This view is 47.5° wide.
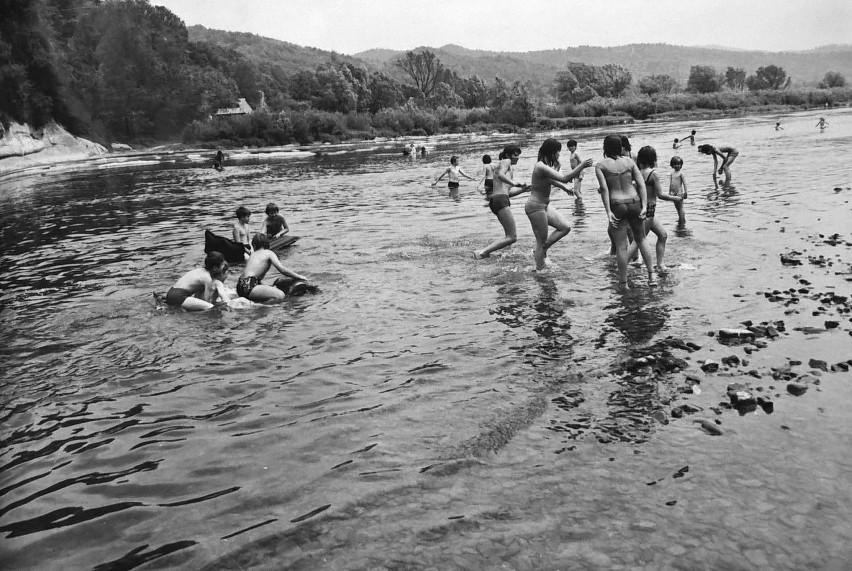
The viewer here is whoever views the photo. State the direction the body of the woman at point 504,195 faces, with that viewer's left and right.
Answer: facing to the right of the viewer

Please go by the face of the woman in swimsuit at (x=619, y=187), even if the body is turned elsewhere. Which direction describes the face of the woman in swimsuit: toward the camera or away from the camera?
away from the camera

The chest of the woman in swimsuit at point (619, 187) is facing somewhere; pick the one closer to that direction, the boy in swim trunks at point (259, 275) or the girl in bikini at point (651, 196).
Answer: the girl in bikini

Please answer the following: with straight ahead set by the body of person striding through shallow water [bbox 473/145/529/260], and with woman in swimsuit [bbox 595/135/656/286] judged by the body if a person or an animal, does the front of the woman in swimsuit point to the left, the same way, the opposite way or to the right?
to the left

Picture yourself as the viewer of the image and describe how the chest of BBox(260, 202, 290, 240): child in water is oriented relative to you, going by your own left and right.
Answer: facing the viewer

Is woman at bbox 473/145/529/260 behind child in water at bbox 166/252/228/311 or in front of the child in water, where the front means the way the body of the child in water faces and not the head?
in front

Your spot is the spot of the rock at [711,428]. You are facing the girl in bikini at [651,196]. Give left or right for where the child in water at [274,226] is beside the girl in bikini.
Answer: left

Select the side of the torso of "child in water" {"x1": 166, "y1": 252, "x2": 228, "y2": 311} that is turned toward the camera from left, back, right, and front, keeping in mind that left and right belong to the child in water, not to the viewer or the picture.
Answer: right

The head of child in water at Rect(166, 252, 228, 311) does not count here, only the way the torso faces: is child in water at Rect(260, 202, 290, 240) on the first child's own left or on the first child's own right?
on the first child's own left

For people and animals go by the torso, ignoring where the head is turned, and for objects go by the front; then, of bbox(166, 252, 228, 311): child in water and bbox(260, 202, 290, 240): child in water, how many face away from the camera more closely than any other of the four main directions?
0

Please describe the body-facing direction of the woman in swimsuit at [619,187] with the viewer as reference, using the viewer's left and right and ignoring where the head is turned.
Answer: facing away from the viewer

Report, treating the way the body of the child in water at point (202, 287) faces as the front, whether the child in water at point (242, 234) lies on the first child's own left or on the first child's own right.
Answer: on the first child's own left

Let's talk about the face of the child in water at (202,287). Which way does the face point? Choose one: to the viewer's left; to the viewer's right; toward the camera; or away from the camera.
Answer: to the viewer's right
